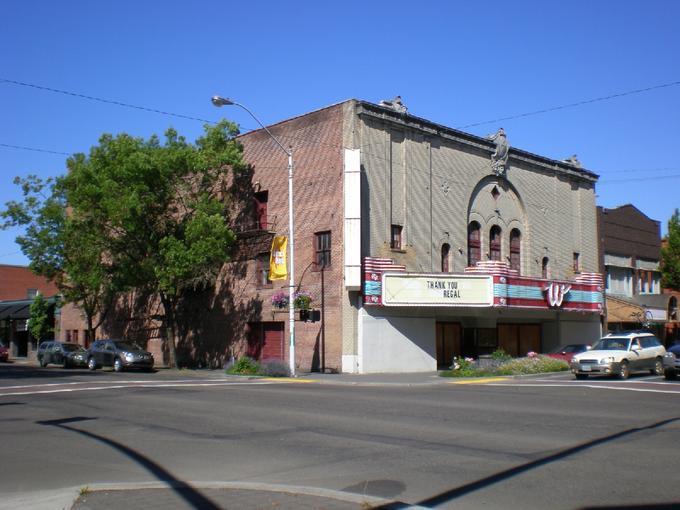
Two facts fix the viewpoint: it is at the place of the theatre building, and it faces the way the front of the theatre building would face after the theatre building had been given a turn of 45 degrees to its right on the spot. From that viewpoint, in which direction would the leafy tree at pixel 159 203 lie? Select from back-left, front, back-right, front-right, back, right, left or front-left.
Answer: right

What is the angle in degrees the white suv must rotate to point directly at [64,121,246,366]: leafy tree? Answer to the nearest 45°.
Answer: approximately 45° to its right

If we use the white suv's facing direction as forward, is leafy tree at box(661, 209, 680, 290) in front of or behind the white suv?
behind

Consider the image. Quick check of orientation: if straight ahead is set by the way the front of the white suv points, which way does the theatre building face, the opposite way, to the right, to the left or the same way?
to the left

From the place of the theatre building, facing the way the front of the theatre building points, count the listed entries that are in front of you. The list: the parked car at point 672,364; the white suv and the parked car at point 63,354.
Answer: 2
